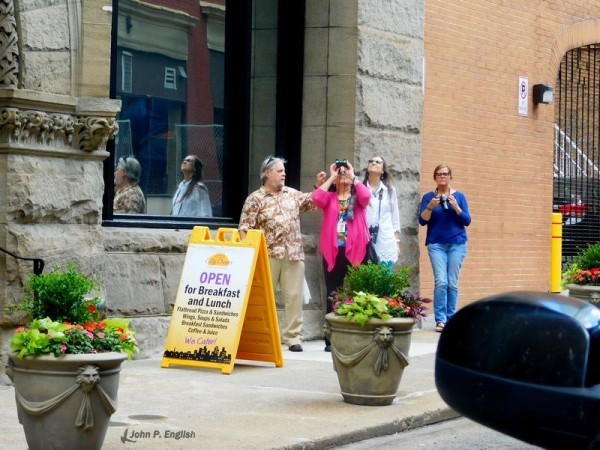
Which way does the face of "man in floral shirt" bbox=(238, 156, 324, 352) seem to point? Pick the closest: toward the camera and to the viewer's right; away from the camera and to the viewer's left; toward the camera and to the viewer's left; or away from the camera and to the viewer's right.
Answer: toward the camera and to the viewer's right

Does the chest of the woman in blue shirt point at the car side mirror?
yes

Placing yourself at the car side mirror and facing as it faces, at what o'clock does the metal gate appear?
The metal gate is roughly at 12 o'clock from the car side mirror.

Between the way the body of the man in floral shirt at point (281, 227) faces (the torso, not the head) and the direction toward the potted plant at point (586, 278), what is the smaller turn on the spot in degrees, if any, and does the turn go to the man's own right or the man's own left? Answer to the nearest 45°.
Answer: approximately 45° to the man's own left

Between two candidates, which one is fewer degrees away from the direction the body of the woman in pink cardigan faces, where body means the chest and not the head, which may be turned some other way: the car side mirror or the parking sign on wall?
the car side mirror

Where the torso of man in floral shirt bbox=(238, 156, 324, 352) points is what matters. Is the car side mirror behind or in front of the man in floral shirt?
in front

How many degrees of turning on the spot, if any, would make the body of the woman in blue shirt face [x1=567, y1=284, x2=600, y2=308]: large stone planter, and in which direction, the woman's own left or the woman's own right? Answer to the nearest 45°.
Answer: approximately 45° to the woman's own left

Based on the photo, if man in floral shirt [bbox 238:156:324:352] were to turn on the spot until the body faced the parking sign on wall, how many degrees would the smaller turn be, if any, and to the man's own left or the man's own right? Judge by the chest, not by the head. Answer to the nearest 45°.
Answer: approximately 90° to the man's own left
